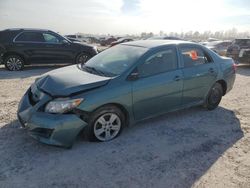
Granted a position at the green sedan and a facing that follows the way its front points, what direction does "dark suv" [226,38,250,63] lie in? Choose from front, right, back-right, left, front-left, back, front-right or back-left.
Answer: back

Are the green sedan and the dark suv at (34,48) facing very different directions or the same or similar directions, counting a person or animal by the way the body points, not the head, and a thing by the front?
very different directions

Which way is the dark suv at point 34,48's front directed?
to the viewer's right

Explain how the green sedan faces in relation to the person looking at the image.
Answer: facing the viewer and to the left of the viewer

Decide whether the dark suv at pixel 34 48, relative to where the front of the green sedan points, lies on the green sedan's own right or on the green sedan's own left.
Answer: on the green sedan's own right

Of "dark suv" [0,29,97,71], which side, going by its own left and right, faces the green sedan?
right

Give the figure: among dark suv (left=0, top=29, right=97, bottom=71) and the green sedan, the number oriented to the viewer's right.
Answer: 1
